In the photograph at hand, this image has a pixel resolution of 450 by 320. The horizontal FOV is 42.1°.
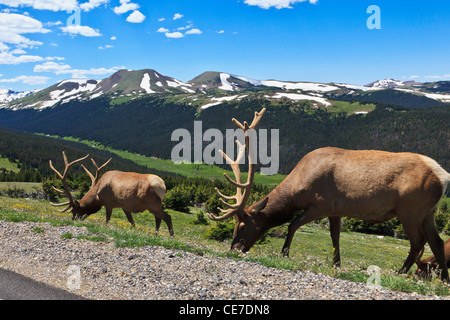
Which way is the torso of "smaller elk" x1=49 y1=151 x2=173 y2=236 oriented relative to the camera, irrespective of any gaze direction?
to the viewer's left

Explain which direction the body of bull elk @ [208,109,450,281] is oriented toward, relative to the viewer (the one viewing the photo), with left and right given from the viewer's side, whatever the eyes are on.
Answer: facing to the left of the viewer
